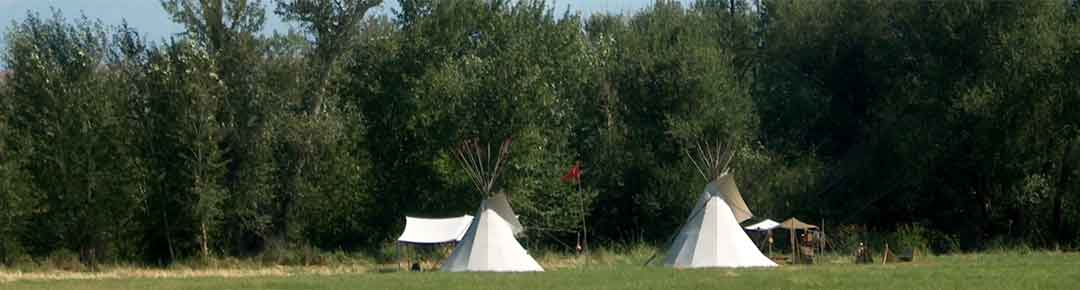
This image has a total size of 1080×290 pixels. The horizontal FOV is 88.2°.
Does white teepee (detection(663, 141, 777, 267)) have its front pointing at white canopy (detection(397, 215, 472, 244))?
no

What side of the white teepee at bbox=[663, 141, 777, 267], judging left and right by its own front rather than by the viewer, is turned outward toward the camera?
right

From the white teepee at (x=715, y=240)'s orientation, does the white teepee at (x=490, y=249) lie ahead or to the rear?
to the rear

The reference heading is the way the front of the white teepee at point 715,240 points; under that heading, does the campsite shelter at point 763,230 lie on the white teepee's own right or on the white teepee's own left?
on the white teepee's own left

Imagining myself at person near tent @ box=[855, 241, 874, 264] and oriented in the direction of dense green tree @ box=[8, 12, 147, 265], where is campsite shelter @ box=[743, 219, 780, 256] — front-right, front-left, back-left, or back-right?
front-right

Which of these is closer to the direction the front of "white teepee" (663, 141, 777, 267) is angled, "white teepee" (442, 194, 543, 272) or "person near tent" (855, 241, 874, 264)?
the person near tent
